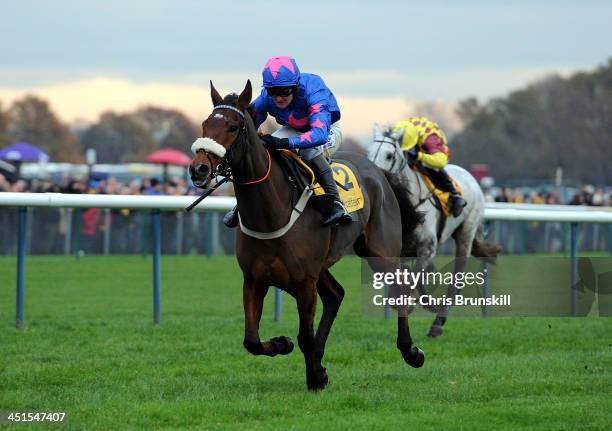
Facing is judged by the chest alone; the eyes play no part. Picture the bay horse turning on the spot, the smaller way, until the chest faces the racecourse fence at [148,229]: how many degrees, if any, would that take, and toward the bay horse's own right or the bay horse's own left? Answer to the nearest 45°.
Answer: approximately 135° to the bay horse's own right

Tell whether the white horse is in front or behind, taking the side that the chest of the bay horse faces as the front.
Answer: behind

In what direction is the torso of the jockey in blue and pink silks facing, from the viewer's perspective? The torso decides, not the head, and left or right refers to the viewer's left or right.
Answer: facing the viewer and to the left of the viewer

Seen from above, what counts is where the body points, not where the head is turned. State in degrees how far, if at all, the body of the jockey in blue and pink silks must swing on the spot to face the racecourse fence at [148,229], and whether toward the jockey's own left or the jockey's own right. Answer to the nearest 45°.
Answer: approximately 135° to the jockey's own right
